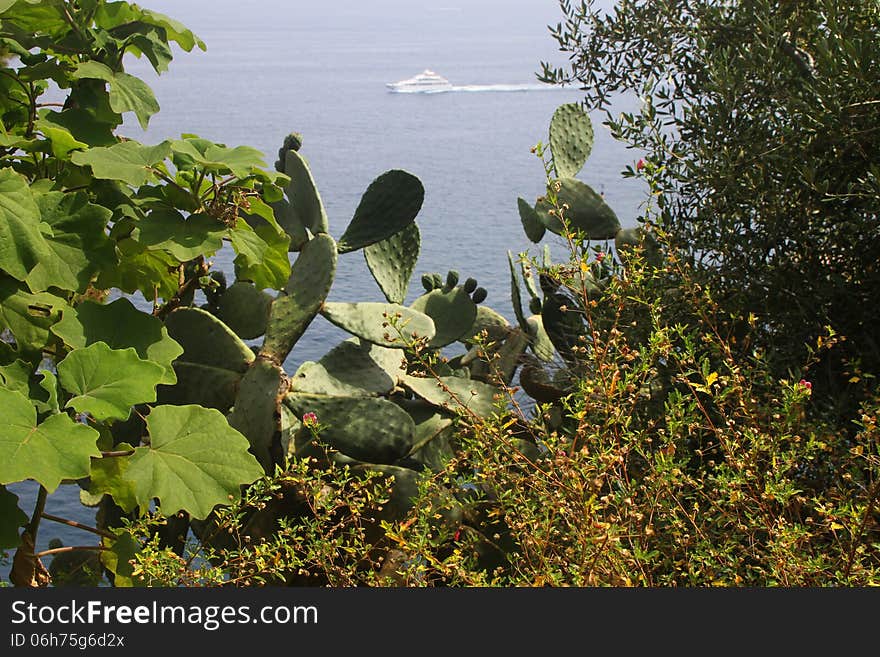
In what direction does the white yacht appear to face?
to the viewer's left
